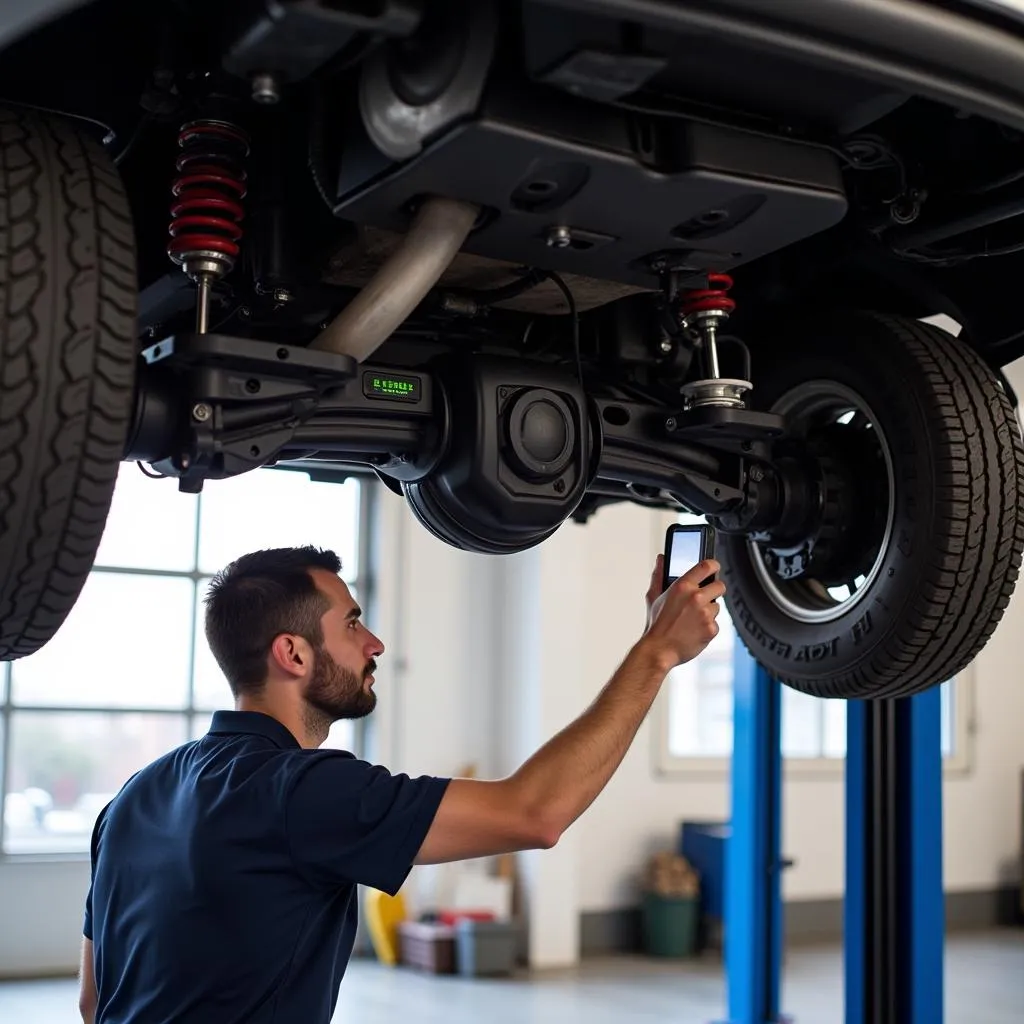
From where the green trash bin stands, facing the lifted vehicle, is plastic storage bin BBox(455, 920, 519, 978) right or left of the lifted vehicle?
right

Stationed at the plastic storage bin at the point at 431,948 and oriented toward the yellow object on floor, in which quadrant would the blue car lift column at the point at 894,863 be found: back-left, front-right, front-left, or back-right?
back-left

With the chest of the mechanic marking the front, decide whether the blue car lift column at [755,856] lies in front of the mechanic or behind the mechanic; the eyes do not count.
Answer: in front

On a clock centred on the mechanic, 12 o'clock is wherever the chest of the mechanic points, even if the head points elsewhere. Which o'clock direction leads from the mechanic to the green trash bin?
The green trash bin is roughly at 11 o'clock from the mechanic.

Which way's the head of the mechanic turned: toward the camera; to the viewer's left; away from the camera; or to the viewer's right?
to the viewer's right

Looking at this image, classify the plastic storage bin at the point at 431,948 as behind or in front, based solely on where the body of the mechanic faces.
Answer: in front

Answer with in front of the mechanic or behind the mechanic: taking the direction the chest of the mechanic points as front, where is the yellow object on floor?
in front

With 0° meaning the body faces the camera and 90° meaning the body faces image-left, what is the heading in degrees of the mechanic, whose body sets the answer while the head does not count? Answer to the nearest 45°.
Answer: approximately 225°

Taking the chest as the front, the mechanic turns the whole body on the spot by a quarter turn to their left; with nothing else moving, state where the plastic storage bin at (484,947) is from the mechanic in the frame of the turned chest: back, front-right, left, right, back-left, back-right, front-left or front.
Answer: front-right

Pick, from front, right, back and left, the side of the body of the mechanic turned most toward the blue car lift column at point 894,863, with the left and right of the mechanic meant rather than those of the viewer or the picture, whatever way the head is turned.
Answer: front
